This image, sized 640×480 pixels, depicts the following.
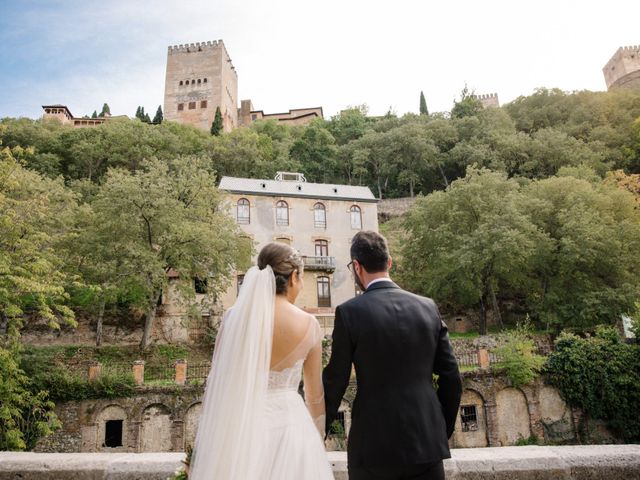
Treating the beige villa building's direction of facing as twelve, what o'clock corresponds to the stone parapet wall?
The stone parapet wall is roughly at 12 o'clock from the beige villa building.

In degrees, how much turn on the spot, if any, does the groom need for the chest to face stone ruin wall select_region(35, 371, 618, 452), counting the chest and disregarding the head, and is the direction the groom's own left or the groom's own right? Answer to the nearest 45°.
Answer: approximately 45° to the groom's own left

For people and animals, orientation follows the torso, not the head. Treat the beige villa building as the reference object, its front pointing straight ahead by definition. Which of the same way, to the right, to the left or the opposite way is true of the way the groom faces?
the opposite way

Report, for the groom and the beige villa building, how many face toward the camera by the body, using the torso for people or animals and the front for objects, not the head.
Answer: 1

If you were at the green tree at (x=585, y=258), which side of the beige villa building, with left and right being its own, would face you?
left

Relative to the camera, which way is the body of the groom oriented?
away from the camera

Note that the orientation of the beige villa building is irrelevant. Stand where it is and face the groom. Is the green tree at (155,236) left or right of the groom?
right

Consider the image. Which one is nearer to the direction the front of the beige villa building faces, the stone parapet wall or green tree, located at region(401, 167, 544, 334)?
the stone parapet wall
